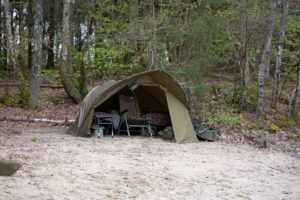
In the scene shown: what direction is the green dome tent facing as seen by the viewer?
toward the camera

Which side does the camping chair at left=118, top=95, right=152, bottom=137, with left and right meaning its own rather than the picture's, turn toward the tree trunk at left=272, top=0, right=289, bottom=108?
left

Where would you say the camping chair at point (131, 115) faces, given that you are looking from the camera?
facing the viewer and to the right of the viewer

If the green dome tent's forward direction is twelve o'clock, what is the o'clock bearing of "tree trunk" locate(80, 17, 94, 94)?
The tree trunk is roughly at 5 o'clock from the green dome tent.

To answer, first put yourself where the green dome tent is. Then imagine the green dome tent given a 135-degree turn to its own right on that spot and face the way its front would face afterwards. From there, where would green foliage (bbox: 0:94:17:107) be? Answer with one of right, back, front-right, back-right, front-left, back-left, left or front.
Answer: front

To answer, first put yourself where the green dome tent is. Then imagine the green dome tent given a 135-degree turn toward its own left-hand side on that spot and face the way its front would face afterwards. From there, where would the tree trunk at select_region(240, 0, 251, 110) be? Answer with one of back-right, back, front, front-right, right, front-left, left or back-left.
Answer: front

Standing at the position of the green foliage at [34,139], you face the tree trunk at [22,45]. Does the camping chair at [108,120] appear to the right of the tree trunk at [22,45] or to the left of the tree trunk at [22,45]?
right

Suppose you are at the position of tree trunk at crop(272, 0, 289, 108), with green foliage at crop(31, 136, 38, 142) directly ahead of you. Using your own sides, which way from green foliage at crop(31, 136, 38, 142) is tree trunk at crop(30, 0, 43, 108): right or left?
right

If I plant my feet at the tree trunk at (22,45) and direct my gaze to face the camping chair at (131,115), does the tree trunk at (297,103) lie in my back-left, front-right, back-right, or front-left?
front-left

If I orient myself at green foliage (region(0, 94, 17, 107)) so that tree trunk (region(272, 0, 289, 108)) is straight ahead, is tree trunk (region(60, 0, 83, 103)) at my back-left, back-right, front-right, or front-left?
front-left

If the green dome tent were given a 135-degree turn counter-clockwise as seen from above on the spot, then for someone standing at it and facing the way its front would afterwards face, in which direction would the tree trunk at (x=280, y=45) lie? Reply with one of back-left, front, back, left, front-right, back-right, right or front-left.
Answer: front

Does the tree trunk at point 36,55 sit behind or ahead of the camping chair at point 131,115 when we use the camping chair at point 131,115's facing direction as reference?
behind

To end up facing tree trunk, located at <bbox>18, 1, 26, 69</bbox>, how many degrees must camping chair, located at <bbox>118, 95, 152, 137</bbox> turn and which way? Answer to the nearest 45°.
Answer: approximately 180°

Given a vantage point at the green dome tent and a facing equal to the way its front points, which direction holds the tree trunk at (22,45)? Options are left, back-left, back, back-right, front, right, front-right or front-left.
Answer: back-right
